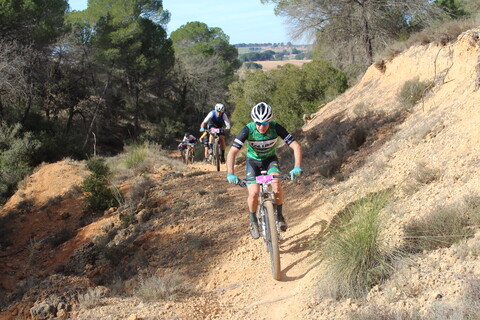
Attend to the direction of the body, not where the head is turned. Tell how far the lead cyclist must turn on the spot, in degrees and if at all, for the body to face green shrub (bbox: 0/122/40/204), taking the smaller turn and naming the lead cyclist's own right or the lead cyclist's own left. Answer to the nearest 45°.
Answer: approximately 135° to the lead cyclist's own right

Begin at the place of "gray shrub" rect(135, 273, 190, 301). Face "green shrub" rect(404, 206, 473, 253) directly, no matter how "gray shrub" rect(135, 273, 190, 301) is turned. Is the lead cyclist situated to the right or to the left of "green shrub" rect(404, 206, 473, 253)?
left

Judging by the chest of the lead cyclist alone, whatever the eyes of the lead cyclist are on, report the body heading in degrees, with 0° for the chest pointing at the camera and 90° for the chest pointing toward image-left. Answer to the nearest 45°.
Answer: approximately 0°

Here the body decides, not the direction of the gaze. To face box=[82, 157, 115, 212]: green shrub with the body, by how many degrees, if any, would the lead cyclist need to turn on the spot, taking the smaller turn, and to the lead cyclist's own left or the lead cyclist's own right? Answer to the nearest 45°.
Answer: approximately 135° to the lead cyclist's own right

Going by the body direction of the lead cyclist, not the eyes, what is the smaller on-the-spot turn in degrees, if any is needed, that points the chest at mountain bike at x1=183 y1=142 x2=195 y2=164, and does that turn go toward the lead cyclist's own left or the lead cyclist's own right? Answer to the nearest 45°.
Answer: approximately 180°

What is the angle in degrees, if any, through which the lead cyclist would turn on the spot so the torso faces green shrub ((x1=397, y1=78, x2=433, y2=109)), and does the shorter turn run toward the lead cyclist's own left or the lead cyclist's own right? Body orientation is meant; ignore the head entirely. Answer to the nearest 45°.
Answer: approximately 135° to the lead cyclist's own left

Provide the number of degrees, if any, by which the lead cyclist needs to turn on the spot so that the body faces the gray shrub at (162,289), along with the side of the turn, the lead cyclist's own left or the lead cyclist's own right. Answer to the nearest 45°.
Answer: approximately 45° to the lead cyclist's own right

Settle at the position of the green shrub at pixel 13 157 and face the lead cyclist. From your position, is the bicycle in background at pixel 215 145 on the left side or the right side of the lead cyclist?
left

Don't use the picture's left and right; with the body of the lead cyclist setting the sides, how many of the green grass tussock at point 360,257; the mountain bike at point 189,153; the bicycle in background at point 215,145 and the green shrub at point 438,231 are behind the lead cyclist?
2

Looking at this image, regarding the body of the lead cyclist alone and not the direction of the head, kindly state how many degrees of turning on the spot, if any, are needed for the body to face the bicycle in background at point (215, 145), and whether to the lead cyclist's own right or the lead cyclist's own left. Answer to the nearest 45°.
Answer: approximately 180°
